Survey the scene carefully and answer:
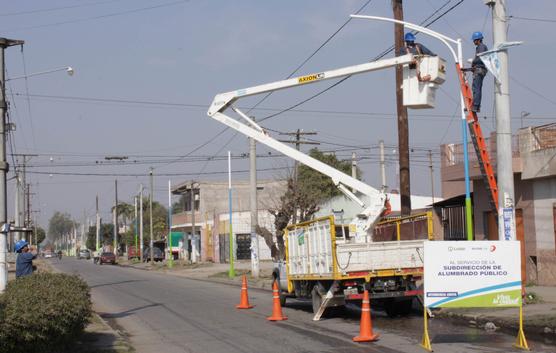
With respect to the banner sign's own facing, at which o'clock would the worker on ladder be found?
The worker on ladder is roughly at 6 o'clock from the banner sign.

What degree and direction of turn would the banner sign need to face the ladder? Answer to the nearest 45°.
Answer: approximately 180°

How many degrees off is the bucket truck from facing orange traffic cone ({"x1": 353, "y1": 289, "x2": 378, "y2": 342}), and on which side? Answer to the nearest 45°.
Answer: approximately 135° to its left

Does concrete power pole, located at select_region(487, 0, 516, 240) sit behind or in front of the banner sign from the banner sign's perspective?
behind

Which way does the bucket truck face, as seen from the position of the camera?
facing away from the viewer and to the left of the viewer

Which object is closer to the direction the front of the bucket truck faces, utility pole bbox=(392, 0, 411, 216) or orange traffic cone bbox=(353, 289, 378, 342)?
the utility pole

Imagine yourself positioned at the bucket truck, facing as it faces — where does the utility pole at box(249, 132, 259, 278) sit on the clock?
The utility pole is roughly at 1 o'clock from the bucket truck.
